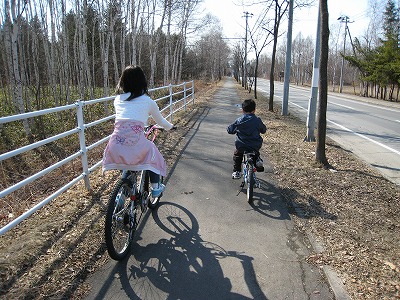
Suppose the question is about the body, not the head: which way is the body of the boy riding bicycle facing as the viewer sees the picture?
away from the camera

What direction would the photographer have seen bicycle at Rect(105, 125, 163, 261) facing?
facing away from the viewer and to the right of the viewer

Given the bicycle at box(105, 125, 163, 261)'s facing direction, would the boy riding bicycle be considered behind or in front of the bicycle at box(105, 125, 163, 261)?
in front

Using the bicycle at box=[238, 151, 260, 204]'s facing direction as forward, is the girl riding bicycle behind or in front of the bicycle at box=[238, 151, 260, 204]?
behind

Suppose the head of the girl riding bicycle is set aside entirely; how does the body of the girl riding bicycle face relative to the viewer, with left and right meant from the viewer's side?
facing away from the viewer and to the right of the viewer

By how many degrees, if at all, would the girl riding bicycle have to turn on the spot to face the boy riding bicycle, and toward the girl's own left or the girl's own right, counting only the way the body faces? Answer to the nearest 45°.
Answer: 0° — they already face them

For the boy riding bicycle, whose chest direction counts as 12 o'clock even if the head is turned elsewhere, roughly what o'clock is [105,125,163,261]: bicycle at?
The bicycle is roughly at 7 o'clock from the boy riding bicycle.

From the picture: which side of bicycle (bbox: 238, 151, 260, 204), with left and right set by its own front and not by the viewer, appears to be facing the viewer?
back
